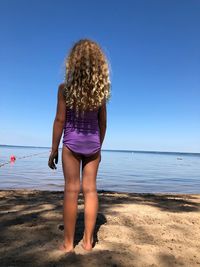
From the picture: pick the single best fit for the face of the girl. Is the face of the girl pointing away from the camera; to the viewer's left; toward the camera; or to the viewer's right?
away from the camera

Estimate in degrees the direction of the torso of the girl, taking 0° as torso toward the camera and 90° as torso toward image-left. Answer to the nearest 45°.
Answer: approximately 180°
